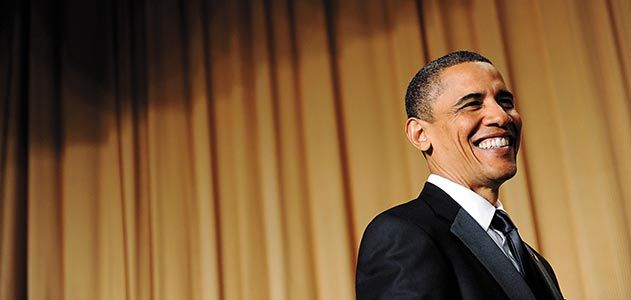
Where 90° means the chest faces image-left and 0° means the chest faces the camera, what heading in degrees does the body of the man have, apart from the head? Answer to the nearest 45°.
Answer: approximately 315°
